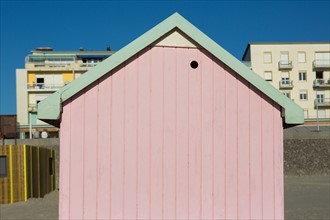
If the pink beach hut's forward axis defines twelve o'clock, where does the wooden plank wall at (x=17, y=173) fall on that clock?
The wooden plank wall is roughly at 11 o'clock from the pink beach hut.

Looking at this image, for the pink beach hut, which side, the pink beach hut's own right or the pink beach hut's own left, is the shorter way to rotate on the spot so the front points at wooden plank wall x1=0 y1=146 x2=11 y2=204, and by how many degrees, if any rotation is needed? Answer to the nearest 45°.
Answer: approximately 45° to the pink beach hut's own left

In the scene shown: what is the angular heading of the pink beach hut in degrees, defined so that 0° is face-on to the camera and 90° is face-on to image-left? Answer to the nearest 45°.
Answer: approximately 180°
